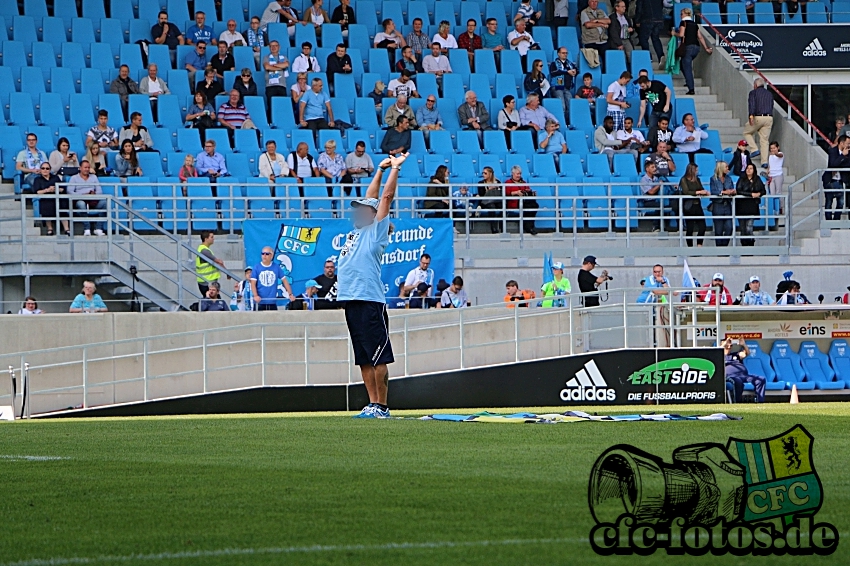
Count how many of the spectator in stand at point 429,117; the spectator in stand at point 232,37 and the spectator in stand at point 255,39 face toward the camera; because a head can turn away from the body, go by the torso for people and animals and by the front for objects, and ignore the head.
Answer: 3

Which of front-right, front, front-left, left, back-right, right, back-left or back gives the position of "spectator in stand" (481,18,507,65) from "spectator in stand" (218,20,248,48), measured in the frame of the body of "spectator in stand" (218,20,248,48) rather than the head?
left

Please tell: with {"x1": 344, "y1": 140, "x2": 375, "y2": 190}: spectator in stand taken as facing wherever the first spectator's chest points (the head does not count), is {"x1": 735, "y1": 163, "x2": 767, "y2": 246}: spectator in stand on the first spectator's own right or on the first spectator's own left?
on the first spectator's own left

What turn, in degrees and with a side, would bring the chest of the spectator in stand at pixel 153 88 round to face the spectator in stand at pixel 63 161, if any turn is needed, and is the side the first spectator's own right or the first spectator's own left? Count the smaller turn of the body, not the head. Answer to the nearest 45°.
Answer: approximately 45° to the first spectator's own right

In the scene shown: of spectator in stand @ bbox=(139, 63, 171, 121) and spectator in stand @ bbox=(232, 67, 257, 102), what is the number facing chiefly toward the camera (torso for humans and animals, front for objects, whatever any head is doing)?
2

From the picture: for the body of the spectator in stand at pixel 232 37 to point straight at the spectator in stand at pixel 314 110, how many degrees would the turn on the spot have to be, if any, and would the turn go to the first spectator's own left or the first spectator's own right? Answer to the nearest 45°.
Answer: approximately 45° to the first spectator's own left

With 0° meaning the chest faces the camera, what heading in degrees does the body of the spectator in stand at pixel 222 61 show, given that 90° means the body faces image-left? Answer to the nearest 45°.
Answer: approximately 0°

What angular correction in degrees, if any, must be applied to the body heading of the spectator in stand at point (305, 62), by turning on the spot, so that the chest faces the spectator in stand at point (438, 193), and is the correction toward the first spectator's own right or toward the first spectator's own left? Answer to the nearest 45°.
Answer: approximately 45° to the first spectator's own left

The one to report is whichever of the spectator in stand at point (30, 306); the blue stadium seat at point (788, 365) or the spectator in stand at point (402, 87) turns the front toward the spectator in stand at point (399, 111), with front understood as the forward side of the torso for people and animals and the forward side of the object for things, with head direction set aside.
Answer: the spectator in stand at point (402, 87)

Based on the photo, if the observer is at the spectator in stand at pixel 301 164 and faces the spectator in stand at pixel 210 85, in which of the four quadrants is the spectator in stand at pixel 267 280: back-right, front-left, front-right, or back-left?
back-left

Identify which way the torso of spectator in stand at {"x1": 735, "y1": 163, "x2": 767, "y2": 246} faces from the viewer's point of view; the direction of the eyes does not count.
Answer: toward the camera
